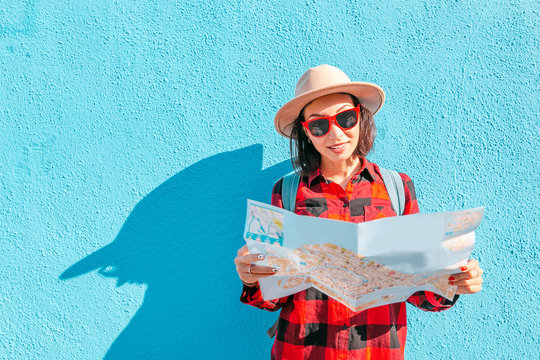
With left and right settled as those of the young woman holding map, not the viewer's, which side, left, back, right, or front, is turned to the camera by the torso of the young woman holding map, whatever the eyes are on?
front
